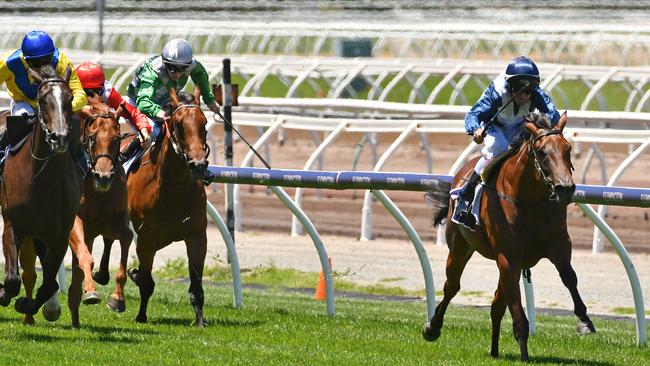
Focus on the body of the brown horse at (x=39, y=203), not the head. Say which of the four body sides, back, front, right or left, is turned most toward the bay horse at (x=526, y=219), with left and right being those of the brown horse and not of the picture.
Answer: left

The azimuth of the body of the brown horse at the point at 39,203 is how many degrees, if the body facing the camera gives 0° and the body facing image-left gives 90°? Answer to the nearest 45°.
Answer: approximately 0°

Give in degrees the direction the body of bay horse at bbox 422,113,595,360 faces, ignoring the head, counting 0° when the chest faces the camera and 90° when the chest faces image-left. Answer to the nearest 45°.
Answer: approximately 315°

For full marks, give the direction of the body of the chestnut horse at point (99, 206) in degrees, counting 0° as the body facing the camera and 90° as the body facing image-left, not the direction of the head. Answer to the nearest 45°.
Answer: approximately 0°

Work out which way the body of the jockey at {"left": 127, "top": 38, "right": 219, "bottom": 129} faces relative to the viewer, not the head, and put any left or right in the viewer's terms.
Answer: facing the viewer and to the right of the viewer

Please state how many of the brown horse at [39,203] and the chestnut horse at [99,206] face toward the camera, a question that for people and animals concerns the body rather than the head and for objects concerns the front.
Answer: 2

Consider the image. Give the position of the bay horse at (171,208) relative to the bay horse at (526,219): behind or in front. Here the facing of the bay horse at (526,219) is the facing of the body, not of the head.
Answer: behind

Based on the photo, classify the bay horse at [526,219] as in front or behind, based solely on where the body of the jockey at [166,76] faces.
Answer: in front

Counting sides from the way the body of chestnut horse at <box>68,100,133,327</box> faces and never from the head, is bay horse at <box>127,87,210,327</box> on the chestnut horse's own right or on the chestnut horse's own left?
on the chestnut horse's own left
